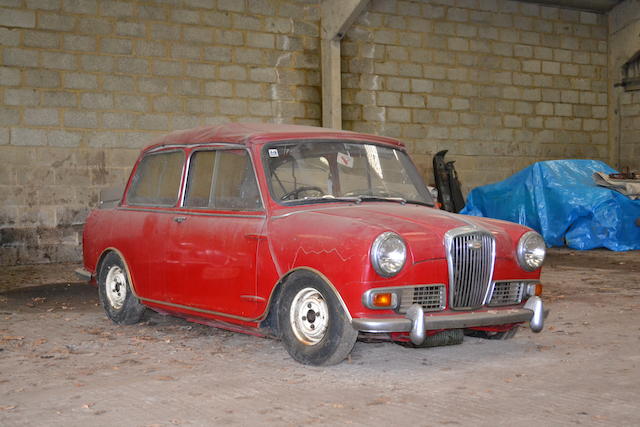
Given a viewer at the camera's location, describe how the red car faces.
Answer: facing the viewer and to the right of the viewer

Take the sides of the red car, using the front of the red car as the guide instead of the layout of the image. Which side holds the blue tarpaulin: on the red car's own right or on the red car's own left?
on the red car's own left
